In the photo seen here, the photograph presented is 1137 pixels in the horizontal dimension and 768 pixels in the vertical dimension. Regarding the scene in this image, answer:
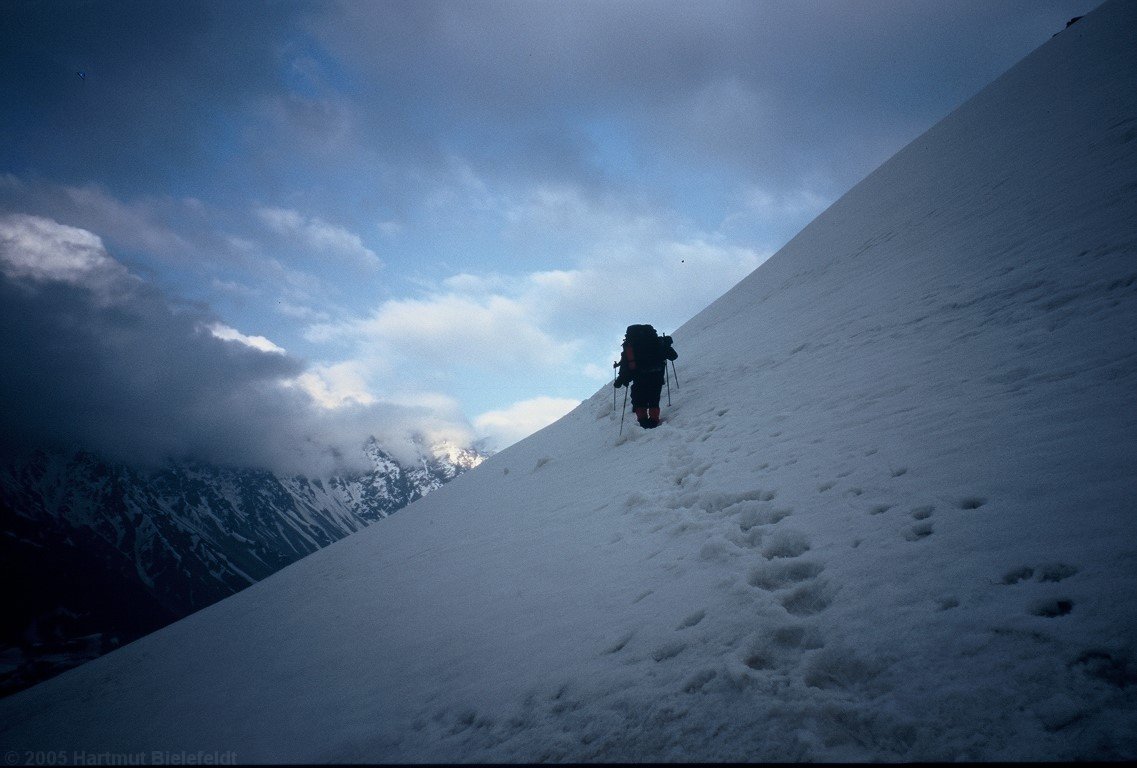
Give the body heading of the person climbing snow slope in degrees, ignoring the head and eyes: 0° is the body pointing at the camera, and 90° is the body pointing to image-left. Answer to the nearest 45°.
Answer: approximately 180°
